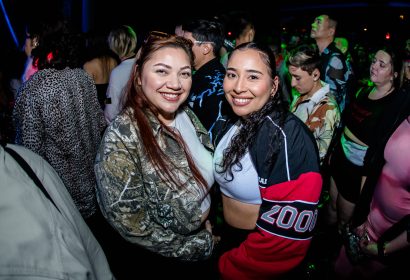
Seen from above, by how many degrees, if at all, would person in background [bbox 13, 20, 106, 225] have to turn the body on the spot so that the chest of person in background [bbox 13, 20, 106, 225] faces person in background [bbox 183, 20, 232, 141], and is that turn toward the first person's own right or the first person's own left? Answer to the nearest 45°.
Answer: approximately 90° to the first person's own right

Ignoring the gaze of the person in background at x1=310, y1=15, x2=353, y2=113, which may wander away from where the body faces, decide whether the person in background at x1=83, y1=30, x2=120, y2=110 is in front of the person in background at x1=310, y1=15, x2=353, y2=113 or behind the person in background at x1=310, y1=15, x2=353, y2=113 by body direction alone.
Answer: in front

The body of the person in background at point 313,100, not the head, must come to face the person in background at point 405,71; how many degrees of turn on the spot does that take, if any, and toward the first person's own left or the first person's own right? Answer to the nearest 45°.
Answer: approximately 180°

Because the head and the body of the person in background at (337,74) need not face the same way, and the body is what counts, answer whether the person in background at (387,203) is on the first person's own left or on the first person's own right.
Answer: on the first person's own left

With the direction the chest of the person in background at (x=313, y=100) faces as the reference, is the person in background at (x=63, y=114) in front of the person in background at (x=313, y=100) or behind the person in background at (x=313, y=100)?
in front

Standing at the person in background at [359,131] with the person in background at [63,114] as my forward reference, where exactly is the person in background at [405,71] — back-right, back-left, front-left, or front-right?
back-right
